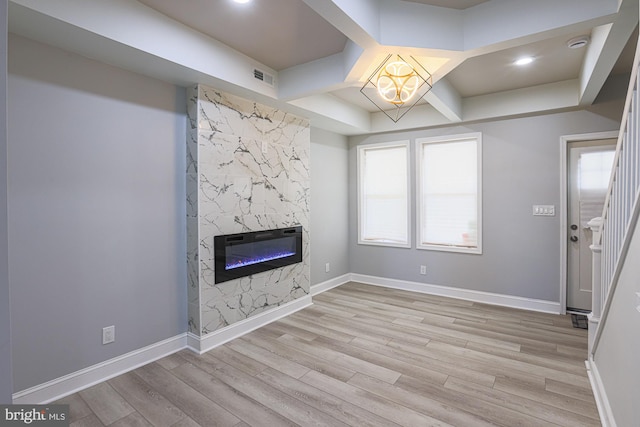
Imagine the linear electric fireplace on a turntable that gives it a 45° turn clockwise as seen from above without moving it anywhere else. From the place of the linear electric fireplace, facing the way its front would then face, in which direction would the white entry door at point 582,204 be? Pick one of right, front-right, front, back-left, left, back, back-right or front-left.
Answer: left

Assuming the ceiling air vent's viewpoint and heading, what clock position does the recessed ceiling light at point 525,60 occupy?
The recessed ceiling light is roughly at 11 o'clock from the ceiling air vent.

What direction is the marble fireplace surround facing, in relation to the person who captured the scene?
facing the viewer and to the right of the viewer

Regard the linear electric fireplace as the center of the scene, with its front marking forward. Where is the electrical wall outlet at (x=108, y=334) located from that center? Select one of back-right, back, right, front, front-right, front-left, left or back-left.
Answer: right

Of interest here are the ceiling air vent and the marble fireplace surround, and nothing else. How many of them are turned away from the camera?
0

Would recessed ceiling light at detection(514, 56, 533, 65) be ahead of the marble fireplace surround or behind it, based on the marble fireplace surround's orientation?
ahead

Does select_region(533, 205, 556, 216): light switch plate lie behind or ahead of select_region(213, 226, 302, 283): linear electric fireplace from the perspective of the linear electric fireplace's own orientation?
ahead

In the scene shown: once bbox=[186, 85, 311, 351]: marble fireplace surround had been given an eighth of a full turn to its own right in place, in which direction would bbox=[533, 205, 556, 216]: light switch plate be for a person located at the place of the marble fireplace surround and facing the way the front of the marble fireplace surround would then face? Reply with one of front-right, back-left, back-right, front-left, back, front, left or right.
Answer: left

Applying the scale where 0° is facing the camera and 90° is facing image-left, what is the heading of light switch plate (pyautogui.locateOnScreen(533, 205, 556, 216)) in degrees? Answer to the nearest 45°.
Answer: approximately 0°

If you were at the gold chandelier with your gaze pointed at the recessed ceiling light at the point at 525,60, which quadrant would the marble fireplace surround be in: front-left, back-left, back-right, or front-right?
back-left

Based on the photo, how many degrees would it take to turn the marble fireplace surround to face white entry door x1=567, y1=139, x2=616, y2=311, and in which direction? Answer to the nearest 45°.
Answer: approximately 45° to its left

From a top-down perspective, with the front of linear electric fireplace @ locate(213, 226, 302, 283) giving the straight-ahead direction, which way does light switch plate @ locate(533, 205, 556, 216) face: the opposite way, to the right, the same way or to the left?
to the right
